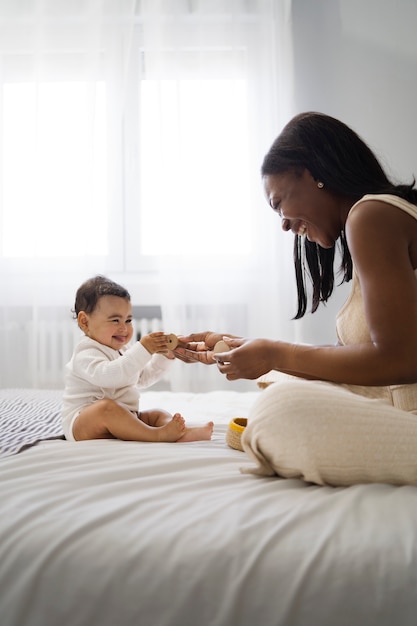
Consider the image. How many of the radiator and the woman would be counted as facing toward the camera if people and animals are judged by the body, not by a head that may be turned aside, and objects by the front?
1

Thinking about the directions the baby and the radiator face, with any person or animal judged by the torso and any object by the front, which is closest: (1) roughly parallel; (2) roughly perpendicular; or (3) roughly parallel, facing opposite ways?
roughly perpendicular

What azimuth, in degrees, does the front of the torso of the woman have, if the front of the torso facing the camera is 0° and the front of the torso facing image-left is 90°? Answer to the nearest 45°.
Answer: approximately 90°

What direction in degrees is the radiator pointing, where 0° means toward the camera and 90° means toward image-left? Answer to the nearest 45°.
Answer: approximately 0°

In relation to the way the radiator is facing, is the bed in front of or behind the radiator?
in front

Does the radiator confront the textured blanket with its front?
yes
